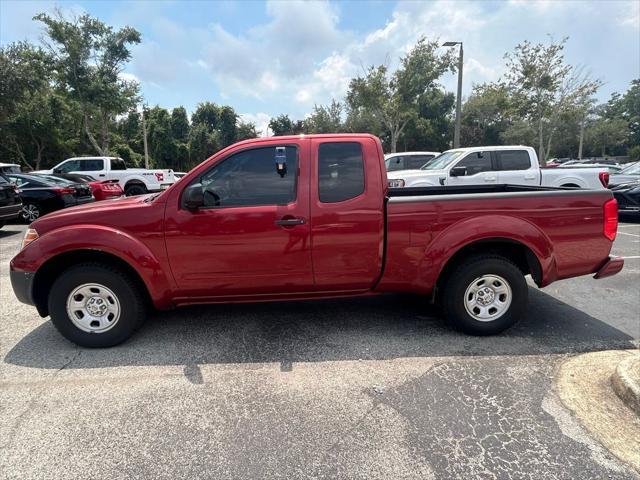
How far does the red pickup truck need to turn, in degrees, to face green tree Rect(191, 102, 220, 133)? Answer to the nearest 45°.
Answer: approximately 90° to its right

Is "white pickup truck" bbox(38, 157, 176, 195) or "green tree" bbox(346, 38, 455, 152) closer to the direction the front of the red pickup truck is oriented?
the white pickup truck

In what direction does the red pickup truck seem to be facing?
to the viewer's left

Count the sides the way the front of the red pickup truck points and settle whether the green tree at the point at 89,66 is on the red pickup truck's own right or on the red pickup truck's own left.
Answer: on the red pickup truck's own right

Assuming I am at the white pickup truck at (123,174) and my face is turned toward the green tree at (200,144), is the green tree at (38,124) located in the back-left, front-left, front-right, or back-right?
front-left

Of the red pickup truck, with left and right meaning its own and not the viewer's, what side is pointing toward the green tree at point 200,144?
right

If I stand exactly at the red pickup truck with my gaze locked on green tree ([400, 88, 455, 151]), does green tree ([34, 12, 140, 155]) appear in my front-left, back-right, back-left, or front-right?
front-left

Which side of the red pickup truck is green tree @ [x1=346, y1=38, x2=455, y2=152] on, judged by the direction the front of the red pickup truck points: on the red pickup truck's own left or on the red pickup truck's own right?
on the red pickup truck's own right

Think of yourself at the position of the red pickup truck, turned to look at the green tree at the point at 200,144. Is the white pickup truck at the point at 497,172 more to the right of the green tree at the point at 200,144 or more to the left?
right

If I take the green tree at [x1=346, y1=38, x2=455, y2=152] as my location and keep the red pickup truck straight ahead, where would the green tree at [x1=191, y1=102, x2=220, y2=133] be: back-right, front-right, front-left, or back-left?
back-right
